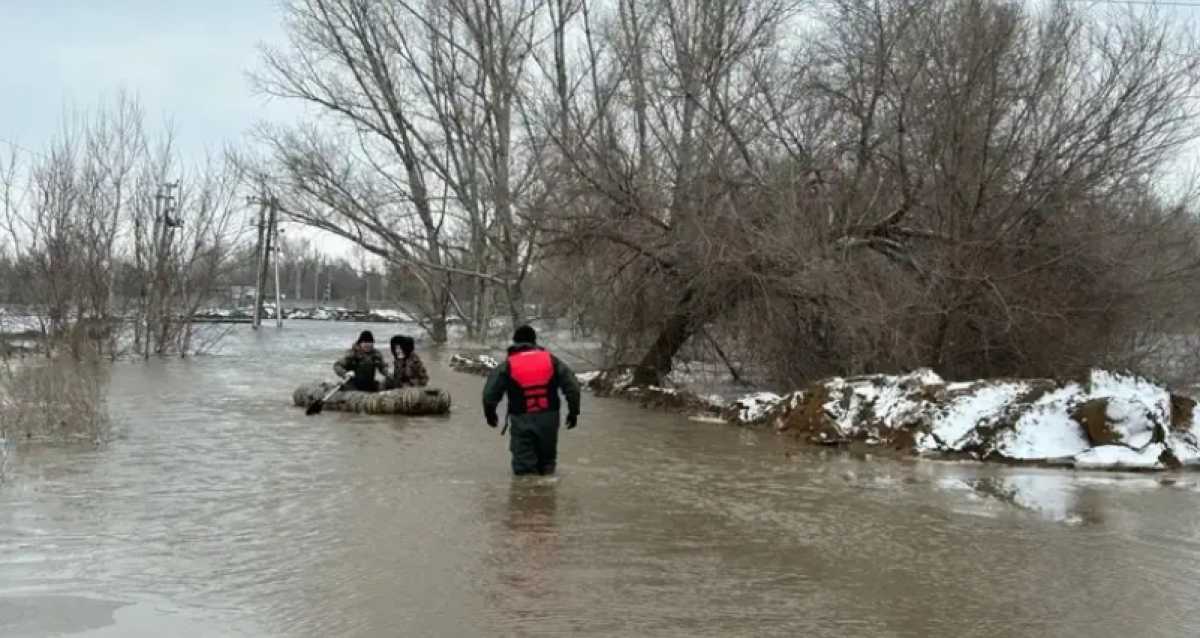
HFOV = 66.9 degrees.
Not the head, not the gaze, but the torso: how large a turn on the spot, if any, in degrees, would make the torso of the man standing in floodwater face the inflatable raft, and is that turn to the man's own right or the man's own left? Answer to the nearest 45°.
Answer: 0° — they already face it

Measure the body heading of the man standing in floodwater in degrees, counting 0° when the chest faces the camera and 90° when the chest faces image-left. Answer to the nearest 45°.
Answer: approximately 180°

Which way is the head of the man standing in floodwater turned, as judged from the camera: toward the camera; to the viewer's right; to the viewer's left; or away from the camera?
away from the camera

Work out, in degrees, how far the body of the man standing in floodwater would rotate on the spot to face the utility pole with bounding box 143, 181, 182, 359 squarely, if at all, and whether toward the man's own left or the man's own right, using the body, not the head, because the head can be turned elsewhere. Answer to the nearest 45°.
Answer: approximately 45° to the man's own left
